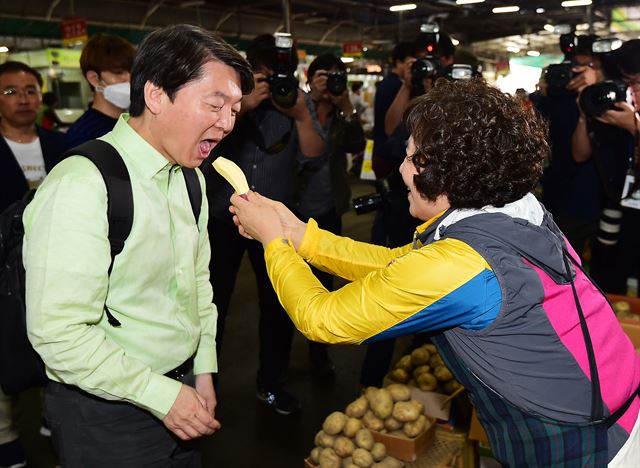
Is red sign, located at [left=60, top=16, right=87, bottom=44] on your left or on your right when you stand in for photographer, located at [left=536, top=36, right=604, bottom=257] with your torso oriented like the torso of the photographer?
on your right

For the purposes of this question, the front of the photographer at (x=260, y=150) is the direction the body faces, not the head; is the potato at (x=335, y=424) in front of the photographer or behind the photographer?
in front

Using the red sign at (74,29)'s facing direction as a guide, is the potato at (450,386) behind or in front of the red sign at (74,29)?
in front

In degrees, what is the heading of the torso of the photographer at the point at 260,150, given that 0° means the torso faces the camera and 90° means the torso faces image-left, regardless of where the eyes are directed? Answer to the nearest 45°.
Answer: approximately 0°

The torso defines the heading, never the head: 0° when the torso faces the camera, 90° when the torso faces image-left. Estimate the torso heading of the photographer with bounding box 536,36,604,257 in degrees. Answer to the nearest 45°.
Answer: approximately 45°

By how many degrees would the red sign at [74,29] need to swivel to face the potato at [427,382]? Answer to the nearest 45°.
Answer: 0° — it already faces it

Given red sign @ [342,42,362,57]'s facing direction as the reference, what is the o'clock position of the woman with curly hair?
The woman with curly hair is roughly at 12 o'clock from the red sign.

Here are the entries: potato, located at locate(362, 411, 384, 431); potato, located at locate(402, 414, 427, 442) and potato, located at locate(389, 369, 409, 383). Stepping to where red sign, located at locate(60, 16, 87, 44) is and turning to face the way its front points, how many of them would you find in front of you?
3

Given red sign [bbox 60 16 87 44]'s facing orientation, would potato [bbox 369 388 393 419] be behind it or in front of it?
in front

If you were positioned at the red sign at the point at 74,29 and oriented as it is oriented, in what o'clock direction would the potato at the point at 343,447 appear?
The potato is roughly at 12 o'clock from the red sign.

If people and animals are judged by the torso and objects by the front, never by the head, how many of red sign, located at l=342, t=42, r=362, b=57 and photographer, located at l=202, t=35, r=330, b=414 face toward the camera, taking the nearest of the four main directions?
2

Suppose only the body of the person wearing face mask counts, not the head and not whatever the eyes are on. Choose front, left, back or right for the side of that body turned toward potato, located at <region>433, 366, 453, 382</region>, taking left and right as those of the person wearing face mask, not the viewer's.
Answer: front
